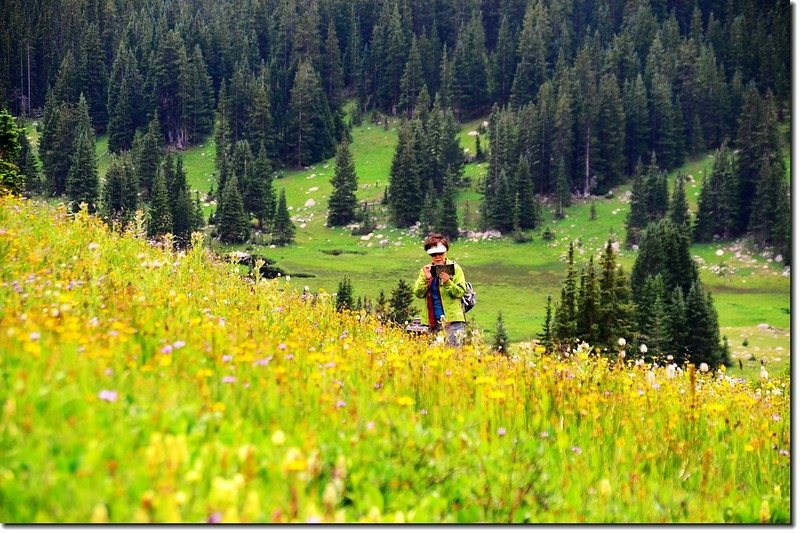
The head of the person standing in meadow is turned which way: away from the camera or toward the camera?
toward the camera

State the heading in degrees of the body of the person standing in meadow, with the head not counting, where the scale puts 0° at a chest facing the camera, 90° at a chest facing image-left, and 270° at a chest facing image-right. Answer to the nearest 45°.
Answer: approximately 45°
